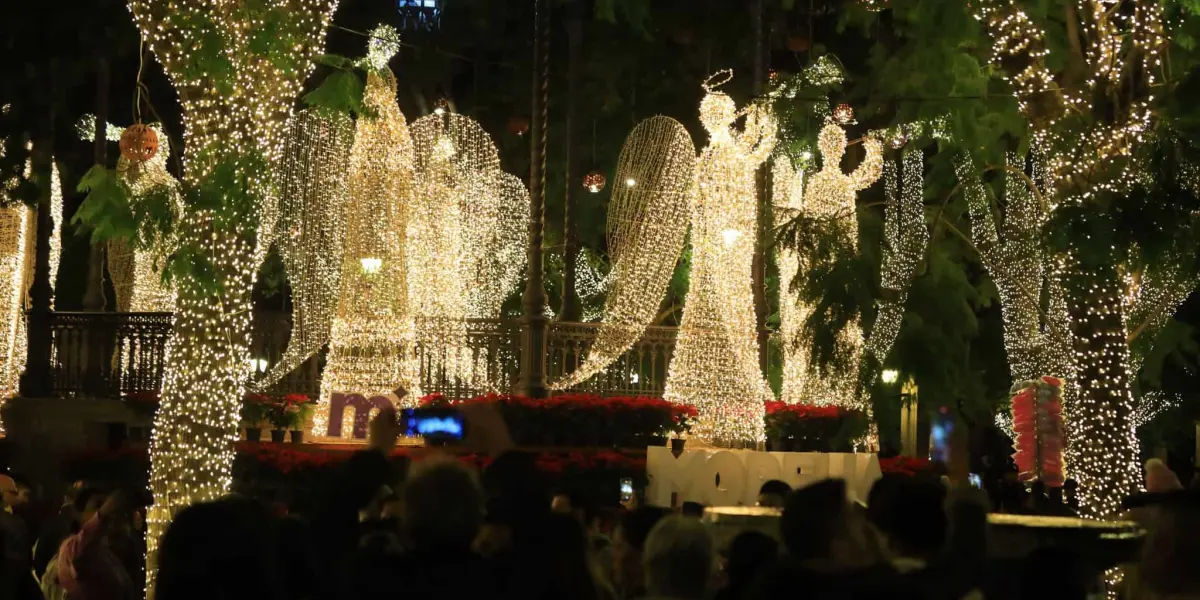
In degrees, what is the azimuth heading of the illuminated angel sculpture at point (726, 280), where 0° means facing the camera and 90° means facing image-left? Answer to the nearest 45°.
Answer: approximately 270°

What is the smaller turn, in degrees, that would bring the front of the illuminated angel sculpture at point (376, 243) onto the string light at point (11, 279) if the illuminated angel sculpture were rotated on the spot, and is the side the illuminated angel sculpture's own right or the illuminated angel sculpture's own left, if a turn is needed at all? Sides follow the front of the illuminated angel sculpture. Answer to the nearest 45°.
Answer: approximately 135° to the illuminated angel sculpture's own right

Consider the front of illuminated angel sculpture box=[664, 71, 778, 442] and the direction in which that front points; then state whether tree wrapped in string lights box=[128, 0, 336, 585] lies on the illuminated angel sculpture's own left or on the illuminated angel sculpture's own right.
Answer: on the illuminated angel sculpture's own right

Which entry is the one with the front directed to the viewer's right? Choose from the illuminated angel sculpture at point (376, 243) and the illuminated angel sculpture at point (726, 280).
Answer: the illuminated angel sculpture at point (726, 280)

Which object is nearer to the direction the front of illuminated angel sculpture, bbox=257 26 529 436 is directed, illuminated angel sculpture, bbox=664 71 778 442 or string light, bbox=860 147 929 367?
the illuminated angel sculpture

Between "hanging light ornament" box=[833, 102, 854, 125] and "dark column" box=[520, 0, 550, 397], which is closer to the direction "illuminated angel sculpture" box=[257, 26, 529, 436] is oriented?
the dark column

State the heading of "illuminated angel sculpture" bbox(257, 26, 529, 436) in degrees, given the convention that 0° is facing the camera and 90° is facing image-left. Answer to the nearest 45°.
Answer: approximately 0°

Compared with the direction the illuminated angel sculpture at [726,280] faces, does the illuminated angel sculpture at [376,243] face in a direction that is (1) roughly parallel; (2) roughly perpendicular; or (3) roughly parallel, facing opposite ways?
roughly perpendicular
